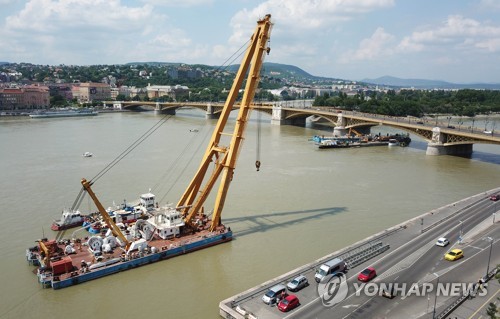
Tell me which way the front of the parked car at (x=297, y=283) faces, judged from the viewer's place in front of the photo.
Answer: facing the viewer and to the left of the viewer

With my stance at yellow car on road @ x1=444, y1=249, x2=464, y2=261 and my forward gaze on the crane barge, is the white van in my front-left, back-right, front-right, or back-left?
front-left

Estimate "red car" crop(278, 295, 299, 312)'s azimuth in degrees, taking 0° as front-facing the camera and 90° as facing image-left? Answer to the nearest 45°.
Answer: approximately 45°

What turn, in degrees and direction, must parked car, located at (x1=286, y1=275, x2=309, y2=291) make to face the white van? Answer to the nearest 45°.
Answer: approximately 180°

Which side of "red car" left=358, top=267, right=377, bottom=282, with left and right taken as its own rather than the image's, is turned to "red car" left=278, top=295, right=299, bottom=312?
front

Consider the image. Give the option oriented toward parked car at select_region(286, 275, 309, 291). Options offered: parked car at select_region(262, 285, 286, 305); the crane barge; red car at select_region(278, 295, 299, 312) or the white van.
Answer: the white van

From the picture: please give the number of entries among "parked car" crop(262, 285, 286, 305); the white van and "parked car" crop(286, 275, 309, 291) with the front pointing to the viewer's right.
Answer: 0

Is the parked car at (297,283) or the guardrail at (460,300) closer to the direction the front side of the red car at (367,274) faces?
the parked car

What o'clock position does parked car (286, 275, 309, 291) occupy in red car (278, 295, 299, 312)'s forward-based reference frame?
The parked car is roughly at 5 o'clock from the red car.

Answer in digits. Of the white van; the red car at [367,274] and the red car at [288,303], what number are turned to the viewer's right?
0

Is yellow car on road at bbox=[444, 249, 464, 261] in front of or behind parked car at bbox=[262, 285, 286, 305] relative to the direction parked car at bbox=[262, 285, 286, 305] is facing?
behind
